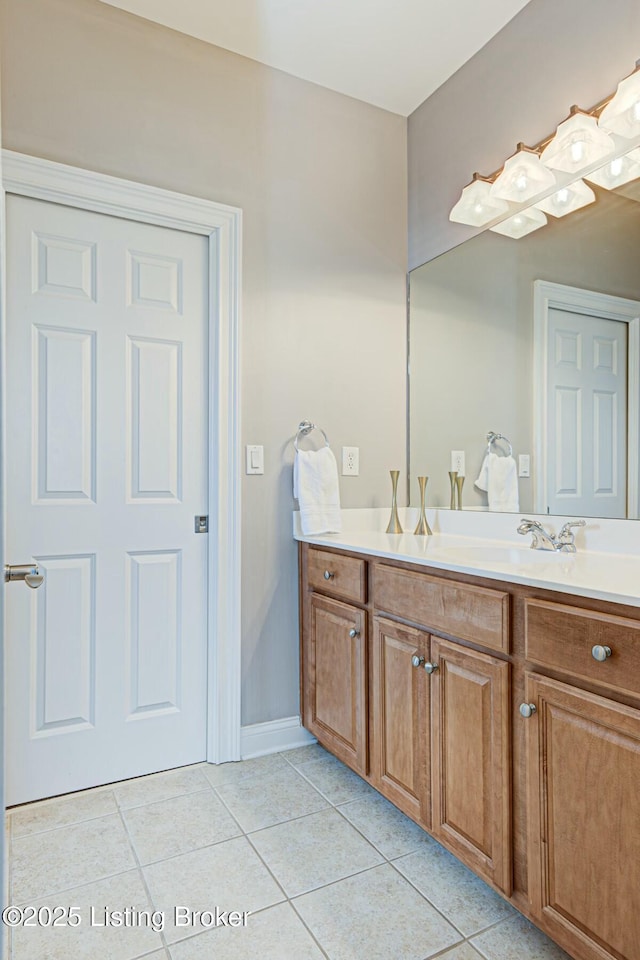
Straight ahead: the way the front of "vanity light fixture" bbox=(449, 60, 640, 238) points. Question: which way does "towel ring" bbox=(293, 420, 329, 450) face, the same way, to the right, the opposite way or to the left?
to the left

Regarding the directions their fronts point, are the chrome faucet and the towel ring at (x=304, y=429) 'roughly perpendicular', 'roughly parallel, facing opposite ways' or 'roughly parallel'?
roughly perpendicular

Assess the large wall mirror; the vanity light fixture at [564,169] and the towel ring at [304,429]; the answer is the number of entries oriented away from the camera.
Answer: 0

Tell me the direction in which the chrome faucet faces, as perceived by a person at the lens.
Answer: facing the viewer and to the left of the viewer

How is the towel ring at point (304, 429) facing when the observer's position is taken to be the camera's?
facing the viewer and to the right of the viewer

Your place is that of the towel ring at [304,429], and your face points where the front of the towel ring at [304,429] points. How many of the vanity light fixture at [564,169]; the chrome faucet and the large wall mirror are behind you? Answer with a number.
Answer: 0

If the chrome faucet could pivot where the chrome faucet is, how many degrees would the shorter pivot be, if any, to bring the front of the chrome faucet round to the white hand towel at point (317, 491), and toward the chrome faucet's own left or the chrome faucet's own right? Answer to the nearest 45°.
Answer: approximately 45° to the chrome faucet's own right

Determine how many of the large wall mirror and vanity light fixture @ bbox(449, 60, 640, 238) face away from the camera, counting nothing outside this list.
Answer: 0

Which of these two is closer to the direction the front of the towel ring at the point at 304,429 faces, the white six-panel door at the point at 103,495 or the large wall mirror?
the large wall mirror

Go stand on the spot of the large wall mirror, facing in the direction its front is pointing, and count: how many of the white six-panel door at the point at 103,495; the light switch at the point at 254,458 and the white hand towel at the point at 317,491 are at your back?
0

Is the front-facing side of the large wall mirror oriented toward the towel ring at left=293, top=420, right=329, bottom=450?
no

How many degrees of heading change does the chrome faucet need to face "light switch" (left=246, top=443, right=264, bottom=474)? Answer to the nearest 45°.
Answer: approximately 45° to its right

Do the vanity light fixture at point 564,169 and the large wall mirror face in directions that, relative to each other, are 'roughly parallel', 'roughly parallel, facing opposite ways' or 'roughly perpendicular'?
roughly parallel

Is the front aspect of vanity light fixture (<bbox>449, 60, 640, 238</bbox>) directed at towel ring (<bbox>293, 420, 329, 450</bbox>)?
no

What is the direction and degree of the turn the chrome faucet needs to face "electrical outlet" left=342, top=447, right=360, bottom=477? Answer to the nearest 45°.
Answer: approximately 90° to its right
